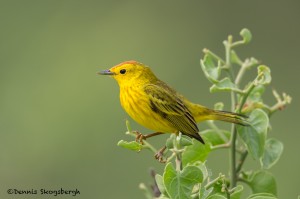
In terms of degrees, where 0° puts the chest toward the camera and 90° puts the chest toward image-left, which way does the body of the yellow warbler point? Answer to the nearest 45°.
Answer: approximately 90°
